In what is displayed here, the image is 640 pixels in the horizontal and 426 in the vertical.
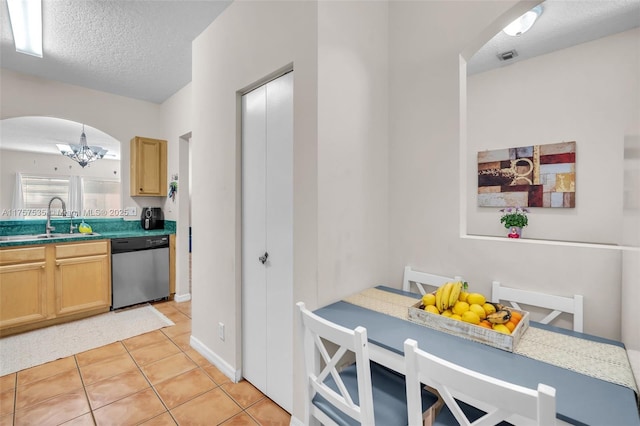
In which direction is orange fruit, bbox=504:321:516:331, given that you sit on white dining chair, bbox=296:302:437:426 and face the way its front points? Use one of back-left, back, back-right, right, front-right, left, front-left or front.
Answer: front-right

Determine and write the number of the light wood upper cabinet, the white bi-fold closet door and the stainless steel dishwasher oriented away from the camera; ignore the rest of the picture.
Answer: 0

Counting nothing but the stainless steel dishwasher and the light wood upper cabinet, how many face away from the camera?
0

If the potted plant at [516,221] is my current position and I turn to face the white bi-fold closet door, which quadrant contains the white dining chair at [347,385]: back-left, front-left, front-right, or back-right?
front-left

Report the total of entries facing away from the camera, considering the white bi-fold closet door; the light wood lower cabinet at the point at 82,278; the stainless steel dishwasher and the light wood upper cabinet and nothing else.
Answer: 0

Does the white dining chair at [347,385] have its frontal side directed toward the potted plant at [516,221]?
yes

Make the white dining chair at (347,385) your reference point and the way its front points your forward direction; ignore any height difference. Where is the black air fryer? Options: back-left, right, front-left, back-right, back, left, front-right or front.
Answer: left

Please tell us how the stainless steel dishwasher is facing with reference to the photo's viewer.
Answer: facing the viewer and to the right of the viewer

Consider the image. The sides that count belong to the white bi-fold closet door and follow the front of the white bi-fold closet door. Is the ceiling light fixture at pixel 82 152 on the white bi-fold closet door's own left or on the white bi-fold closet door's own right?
on the white bi-fold closet door's own right

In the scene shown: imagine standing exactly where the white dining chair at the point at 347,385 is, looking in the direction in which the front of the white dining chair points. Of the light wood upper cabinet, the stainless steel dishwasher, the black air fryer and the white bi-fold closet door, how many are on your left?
4

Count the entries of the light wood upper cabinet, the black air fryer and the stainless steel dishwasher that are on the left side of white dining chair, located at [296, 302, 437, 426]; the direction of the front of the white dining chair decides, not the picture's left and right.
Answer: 3

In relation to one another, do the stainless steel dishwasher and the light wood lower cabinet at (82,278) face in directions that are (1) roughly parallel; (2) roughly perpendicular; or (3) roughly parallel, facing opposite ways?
roughly parallel

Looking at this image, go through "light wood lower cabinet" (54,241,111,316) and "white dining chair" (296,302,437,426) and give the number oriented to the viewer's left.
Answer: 0

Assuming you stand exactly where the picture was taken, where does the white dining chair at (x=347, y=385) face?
facing away from the viewer and to the right of the viewer

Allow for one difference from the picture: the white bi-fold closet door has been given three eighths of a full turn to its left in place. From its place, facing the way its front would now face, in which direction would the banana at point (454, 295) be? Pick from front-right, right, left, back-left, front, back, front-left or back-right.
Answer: front-right

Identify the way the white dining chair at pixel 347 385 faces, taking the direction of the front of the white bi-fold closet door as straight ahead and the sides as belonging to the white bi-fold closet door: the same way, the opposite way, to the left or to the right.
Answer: the opposite way

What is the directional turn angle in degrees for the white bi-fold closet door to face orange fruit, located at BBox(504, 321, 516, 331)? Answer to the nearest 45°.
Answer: approximately 90° to its left

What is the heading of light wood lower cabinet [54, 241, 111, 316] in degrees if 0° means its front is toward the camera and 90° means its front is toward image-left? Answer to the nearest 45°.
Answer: approximately 315°
